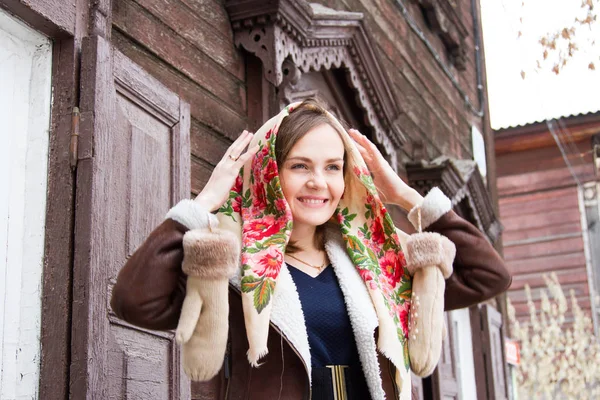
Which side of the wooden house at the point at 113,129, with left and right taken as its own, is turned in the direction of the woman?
front

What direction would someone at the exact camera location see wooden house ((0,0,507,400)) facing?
facing the viewer and to the right of the viewer
